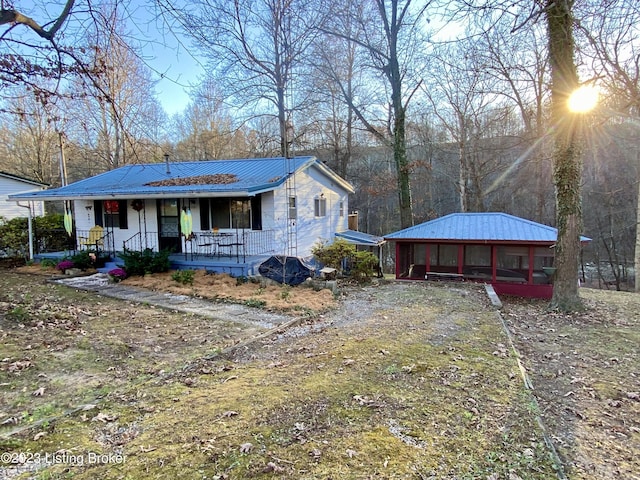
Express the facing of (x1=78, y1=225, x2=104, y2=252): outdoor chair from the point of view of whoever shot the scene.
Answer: facing the viewer and to the left of the viewer

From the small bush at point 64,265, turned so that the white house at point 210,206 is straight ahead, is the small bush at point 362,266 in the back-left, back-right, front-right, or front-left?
front-right

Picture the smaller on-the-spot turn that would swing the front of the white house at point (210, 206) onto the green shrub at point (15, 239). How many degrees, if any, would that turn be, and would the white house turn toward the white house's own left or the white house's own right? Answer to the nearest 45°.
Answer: approximately 90° to the white house's own right

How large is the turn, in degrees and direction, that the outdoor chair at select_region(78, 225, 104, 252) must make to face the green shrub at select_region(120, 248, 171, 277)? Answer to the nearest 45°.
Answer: approximately 45° to its left

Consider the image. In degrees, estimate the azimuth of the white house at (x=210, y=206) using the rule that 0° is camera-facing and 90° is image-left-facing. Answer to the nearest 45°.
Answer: approximately 45°

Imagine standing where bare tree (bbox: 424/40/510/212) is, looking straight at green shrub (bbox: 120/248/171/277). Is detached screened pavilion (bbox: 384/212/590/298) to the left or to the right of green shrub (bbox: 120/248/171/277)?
left

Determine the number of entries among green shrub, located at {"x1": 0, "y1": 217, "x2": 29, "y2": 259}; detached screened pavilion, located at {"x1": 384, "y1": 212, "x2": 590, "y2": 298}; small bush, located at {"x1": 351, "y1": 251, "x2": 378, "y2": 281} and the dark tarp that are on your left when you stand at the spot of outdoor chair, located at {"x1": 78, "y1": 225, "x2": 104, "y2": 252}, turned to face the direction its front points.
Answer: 3

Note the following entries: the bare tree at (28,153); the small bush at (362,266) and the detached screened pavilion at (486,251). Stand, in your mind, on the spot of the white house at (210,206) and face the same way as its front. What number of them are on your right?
1

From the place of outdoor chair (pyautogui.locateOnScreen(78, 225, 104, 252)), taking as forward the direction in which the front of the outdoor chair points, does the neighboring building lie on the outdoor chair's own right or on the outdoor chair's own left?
on the outdoor chair's own right

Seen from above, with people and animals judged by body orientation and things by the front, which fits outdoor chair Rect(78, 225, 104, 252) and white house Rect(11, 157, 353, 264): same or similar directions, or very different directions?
same or similar directions

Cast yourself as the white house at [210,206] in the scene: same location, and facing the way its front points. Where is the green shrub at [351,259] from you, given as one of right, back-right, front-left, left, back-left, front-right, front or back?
left

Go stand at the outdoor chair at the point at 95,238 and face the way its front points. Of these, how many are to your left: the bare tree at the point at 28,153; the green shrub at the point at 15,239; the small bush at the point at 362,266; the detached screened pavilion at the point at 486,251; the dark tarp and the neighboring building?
3
